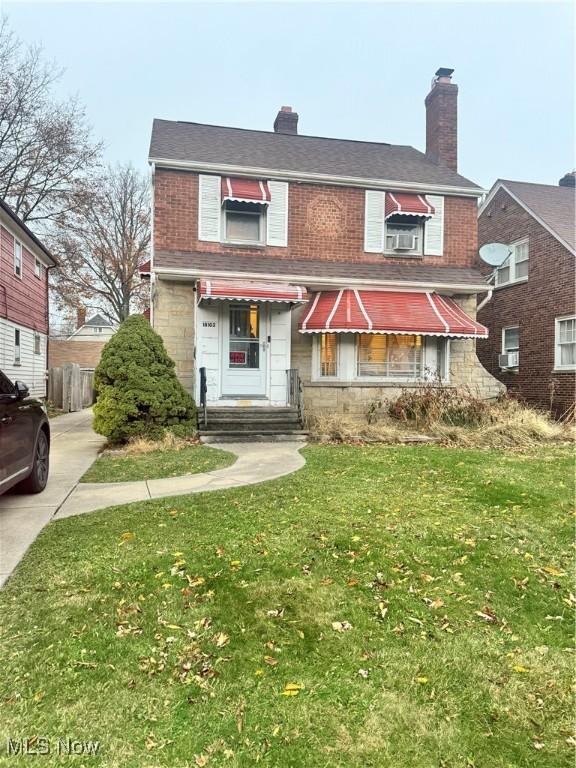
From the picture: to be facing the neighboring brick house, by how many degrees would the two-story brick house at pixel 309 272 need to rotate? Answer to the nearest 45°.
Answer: approximately 135° to its left

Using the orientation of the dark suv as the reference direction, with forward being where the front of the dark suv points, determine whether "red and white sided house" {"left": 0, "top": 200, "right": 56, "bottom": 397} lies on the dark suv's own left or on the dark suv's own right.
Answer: on the dark suv's own left

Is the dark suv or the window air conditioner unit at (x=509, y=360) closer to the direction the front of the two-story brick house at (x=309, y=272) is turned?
the dark suv

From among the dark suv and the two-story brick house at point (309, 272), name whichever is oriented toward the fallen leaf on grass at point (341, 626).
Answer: the two-story brick house

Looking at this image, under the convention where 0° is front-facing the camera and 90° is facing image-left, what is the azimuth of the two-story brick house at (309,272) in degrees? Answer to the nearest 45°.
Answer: approximately 0°

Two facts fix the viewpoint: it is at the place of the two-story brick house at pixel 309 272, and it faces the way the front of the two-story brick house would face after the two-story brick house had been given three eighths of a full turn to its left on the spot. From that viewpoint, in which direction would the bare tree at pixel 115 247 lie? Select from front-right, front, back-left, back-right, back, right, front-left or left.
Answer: left

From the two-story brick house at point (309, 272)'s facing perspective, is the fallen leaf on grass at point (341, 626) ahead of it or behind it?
ahead

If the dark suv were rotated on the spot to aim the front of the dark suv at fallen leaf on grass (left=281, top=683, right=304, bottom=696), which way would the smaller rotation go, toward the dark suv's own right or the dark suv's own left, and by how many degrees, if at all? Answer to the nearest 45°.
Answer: approximately 135° to the dark suv's own right

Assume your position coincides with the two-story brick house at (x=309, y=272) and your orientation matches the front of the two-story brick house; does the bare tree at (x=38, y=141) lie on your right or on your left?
on your right

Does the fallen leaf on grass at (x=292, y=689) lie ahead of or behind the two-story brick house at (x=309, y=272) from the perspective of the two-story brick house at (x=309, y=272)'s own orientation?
ahead

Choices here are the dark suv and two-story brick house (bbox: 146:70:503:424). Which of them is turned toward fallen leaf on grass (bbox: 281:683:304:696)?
the two-story brick house

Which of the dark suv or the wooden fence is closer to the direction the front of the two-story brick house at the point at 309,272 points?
the dark suv

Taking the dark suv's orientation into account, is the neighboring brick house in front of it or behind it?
in front

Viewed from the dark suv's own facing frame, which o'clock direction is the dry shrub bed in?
The dry shrub bed is roughly at 1 o'clock from the dark suv.
